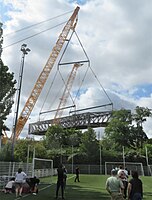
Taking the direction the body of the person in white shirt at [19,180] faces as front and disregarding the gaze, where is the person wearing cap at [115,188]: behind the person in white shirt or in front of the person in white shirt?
behind

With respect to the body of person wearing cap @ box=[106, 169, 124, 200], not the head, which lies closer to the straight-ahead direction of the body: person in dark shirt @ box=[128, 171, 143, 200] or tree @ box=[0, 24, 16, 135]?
the tree

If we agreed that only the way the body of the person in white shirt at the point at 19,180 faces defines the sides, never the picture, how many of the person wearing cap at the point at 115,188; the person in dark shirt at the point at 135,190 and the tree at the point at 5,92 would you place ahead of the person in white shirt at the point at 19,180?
1

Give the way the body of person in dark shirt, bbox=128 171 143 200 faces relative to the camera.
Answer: away from the camera

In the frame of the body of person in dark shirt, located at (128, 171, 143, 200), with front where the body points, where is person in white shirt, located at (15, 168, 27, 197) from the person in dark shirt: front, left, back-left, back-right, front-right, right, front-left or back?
front-left

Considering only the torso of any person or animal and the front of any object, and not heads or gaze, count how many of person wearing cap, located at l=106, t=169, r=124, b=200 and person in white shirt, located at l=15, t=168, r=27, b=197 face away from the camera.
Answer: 2

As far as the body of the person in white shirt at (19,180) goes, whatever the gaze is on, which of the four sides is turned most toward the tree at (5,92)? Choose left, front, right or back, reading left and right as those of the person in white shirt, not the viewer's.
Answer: front

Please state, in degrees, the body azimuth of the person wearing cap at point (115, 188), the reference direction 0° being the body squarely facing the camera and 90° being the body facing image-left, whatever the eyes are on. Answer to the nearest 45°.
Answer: approximately 180°

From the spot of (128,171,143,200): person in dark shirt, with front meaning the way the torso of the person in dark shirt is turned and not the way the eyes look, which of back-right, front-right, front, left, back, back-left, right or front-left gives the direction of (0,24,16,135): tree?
front-left

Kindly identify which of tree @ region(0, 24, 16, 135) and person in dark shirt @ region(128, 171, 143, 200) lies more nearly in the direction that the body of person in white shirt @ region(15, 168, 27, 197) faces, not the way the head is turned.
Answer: the tree

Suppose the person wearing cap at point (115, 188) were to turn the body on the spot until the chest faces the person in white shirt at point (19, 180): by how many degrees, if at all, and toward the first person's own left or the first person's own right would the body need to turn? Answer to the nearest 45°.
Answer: approximately 45° to the first person's own left

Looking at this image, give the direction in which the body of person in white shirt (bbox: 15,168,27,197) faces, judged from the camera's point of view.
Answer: away from the camera
